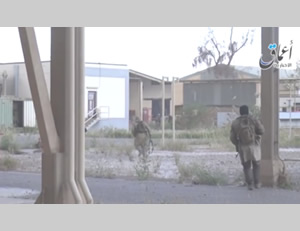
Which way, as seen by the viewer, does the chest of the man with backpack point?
away from the camera

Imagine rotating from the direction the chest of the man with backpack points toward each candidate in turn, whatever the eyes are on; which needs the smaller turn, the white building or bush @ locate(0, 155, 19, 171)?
the white building

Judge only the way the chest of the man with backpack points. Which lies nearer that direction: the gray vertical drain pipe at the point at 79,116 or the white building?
the white building

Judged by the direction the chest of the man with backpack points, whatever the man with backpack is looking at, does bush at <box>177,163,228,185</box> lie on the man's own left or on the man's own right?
on the man's own left

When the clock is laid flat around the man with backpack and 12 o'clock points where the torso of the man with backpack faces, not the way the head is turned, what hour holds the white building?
The white building is roughly at 11 o'clock from the man with backpack.

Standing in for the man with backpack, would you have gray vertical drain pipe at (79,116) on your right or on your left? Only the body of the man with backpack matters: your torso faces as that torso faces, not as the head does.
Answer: on your left

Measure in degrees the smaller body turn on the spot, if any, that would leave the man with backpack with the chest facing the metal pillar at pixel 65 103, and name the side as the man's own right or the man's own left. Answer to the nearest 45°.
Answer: approximately 135° to the man's own left

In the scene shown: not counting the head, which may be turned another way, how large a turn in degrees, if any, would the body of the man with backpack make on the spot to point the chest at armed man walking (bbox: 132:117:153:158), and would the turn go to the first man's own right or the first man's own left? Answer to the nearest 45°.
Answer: approximately 45° to the first man's own left
